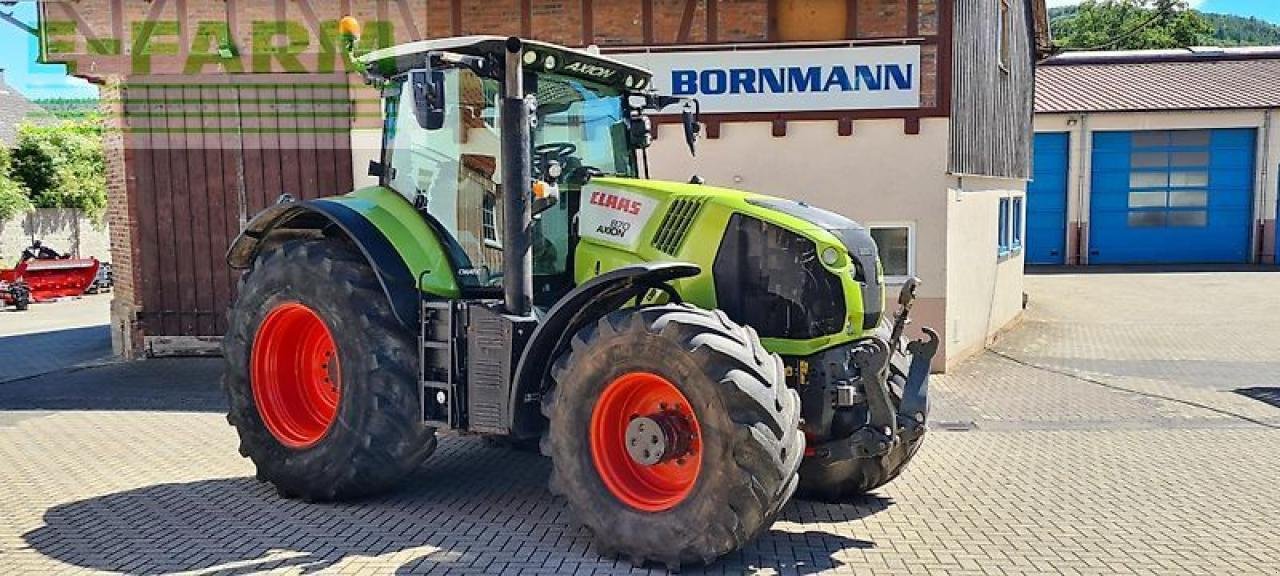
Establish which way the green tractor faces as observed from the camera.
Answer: facing the viewer and to the right of the viewer

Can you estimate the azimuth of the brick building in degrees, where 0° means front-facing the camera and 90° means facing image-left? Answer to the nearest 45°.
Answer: approximately 0°

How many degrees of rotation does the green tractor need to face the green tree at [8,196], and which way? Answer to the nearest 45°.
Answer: approximately 180°

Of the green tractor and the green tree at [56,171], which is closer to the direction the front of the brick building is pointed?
the green tractor

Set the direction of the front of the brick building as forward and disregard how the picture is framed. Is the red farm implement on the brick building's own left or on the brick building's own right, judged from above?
on the brick building's own right

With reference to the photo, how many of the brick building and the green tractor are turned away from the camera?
0

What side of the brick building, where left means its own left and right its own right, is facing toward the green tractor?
front

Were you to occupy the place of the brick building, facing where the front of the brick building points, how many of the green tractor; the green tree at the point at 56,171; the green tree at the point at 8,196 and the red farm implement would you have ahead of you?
1

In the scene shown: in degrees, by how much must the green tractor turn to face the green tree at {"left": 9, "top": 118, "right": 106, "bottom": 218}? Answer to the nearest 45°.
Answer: approximately 180°
